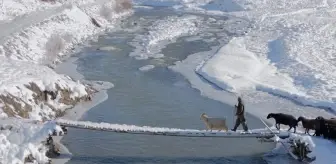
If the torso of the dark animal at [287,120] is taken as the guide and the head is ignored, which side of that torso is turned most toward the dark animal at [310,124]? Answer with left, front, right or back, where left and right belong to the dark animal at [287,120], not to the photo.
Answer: back

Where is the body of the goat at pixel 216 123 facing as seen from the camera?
to the viewer's left

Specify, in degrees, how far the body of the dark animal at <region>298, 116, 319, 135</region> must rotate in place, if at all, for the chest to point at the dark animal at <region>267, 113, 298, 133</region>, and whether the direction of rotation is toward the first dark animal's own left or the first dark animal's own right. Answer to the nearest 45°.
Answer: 0° — it already faces it

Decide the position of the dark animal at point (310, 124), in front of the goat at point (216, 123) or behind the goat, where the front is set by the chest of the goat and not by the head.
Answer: behind

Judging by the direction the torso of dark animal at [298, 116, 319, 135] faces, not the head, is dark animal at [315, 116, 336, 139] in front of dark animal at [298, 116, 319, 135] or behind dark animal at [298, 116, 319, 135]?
behind

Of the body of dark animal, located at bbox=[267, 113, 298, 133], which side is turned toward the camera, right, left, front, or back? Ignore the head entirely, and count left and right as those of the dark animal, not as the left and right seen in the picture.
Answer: left

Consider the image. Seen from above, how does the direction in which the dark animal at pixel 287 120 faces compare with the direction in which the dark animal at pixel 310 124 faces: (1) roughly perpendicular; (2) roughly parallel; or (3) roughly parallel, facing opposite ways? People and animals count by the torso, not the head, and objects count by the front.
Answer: roughly parallel

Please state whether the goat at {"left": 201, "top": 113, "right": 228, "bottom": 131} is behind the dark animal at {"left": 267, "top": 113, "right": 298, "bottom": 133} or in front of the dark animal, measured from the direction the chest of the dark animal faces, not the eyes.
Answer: in front

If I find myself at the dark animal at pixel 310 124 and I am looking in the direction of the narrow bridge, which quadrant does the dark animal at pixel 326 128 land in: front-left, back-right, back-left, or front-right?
back-left

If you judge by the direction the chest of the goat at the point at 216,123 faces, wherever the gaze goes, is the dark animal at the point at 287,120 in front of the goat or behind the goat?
behind

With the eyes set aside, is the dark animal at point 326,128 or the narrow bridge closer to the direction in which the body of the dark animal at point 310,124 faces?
the narrow bridge

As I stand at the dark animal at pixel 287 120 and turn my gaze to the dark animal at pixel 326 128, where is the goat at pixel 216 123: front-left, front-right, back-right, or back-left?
back-right

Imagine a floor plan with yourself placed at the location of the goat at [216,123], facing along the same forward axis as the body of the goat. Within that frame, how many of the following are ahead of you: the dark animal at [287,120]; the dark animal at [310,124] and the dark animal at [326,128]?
0

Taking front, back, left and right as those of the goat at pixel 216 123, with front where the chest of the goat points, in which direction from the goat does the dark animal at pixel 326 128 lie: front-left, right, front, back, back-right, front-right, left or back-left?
back

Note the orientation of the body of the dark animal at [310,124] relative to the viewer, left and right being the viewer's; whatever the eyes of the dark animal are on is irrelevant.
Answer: facing to the left of the viewer

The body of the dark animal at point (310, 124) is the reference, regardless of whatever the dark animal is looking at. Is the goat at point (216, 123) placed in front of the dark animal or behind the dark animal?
in front
